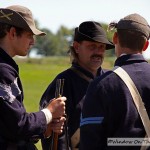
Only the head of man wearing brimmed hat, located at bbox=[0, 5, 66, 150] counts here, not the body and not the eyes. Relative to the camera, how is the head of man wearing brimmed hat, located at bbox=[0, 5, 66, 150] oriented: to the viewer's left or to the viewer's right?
to the viewer's right

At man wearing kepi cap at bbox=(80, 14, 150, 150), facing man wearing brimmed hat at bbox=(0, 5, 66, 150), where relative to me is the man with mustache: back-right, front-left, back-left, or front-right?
front-right

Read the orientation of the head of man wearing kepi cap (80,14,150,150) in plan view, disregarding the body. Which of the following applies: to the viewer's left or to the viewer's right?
to the viewer's left

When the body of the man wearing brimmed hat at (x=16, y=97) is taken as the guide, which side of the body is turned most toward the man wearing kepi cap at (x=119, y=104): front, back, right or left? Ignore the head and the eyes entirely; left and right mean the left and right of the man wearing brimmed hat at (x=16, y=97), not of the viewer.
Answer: front

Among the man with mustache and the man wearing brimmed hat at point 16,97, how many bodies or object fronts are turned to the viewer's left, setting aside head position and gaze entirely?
0

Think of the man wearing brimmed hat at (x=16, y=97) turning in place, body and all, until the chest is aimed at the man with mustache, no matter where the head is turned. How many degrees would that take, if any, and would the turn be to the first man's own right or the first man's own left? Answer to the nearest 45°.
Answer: approximately 45° to the first man's own left

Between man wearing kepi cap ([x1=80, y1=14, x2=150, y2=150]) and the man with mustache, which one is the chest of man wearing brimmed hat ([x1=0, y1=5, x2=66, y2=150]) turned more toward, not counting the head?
the man wearing kepi cap

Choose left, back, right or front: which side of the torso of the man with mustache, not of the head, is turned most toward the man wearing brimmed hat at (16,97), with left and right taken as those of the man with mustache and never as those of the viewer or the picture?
right

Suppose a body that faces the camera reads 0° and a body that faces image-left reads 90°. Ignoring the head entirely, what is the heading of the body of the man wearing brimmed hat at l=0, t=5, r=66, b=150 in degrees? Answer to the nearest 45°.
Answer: approximately 270°

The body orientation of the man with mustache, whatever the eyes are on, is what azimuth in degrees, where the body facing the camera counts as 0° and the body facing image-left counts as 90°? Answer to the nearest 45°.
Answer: approximately 315°
